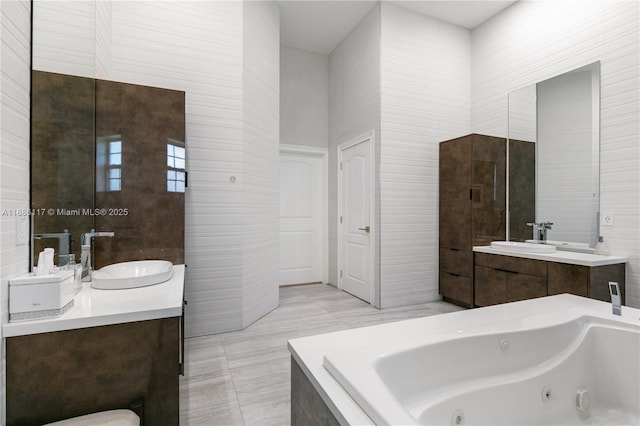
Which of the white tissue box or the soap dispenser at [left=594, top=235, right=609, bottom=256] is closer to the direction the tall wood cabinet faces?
the white tissue box

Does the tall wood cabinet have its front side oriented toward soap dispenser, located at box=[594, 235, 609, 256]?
no

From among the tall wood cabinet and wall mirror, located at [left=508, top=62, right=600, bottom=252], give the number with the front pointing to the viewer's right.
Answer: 0

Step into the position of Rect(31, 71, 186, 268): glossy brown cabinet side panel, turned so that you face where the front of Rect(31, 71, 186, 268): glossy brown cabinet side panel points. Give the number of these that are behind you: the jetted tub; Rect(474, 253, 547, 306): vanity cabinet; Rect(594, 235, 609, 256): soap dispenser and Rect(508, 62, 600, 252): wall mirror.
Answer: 0

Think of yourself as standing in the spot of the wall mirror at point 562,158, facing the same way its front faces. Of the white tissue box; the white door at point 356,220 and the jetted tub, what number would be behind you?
0

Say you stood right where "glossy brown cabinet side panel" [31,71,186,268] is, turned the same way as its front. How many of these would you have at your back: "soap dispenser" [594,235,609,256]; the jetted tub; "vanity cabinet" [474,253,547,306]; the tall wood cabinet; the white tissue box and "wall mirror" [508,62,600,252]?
0

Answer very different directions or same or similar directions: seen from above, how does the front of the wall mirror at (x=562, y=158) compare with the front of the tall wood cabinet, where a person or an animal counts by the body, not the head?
same or similar directions

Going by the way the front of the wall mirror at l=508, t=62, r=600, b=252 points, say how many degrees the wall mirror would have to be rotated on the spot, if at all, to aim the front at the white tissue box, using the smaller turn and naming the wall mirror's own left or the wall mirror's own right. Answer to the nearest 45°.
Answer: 0° — it already faces it

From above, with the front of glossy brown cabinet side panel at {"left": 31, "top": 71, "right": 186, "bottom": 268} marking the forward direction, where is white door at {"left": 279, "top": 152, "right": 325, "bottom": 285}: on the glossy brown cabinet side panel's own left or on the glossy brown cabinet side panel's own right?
on the glossy brown cabinet side panel's own left

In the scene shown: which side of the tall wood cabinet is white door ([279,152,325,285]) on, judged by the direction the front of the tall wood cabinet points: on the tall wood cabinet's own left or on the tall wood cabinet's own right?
on the tall wood cabinet's own right

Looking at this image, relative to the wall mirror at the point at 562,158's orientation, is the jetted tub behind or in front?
in front

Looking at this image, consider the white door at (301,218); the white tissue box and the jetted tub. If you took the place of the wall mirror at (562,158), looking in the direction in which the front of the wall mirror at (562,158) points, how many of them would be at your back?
0

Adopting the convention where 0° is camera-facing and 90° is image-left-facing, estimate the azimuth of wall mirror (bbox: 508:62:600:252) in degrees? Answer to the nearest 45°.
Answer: approximately 45°
